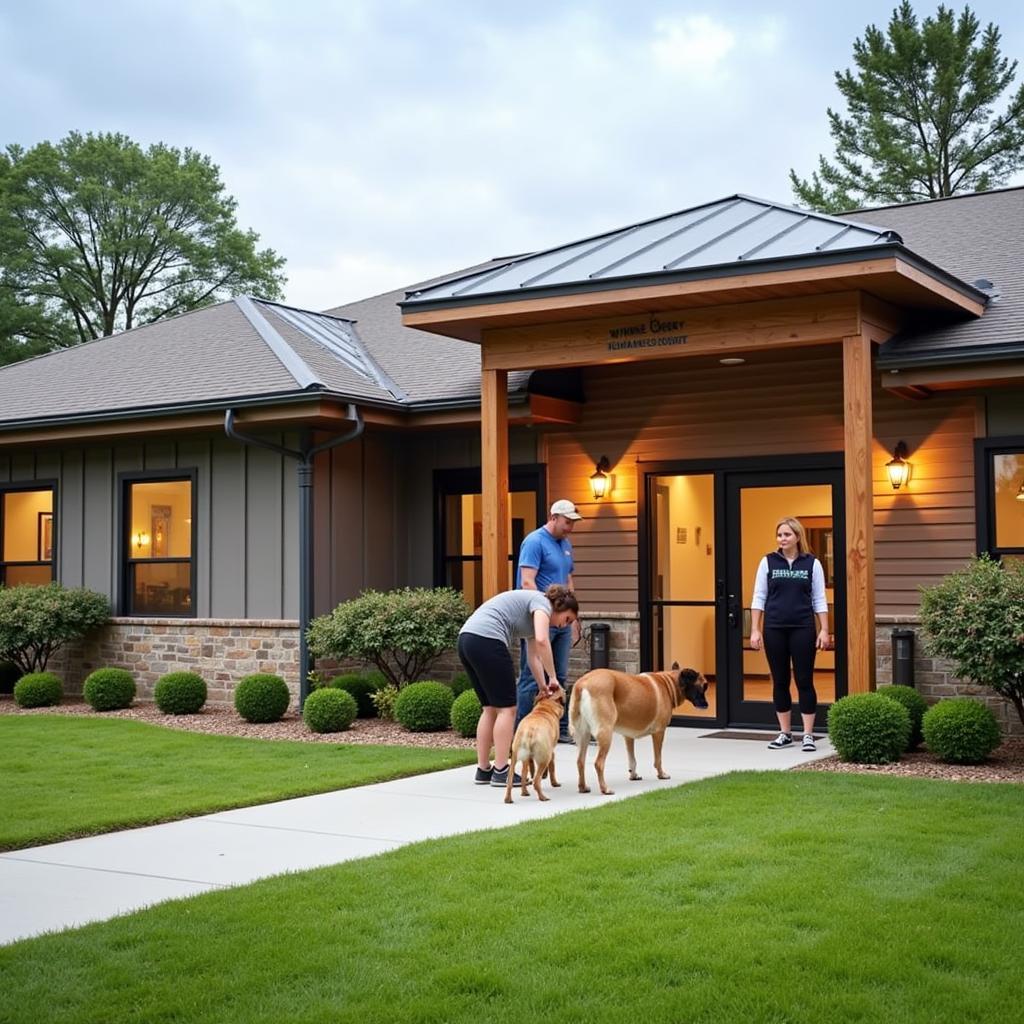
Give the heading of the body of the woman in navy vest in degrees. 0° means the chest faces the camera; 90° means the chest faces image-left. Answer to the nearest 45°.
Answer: approximately 0°

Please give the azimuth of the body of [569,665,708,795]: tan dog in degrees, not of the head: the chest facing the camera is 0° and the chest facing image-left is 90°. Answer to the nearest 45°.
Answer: approximately 225°

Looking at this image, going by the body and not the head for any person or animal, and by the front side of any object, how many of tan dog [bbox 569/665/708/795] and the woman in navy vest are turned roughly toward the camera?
1

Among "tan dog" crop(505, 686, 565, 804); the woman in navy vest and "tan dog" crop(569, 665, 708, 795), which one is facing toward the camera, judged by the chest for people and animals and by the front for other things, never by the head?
the woman in navy vest

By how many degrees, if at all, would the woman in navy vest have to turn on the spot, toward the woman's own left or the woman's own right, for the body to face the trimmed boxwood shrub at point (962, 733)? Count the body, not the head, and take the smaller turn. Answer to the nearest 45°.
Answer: approximately 45° to the woman's own left

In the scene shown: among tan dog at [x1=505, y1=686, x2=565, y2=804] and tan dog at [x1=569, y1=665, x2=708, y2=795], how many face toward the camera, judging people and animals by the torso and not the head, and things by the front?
0

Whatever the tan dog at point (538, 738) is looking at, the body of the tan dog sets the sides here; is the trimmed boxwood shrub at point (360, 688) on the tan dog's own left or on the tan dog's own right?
on the tan dog's own left

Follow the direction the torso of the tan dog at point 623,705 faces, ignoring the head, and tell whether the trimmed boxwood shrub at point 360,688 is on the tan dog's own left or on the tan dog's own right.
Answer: on the tan dog's own left

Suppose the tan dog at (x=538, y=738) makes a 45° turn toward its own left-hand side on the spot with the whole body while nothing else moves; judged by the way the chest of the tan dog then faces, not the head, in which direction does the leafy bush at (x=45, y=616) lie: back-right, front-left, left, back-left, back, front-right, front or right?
front-left

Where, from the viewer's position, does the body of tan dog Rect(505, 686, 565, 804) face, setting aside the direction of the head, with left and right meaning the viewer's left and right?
facing away from the viewer and to the right of the viewer

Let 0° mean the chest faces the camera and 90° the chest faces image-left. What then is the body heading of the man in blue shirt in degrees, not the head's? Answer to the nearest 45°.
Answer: approximately 315°

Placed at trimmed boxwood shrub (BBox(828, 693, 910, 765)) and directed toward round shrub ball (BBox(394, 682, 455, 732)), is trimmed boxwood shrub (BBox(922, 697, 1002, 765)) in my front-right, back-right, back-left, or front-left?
back-right
